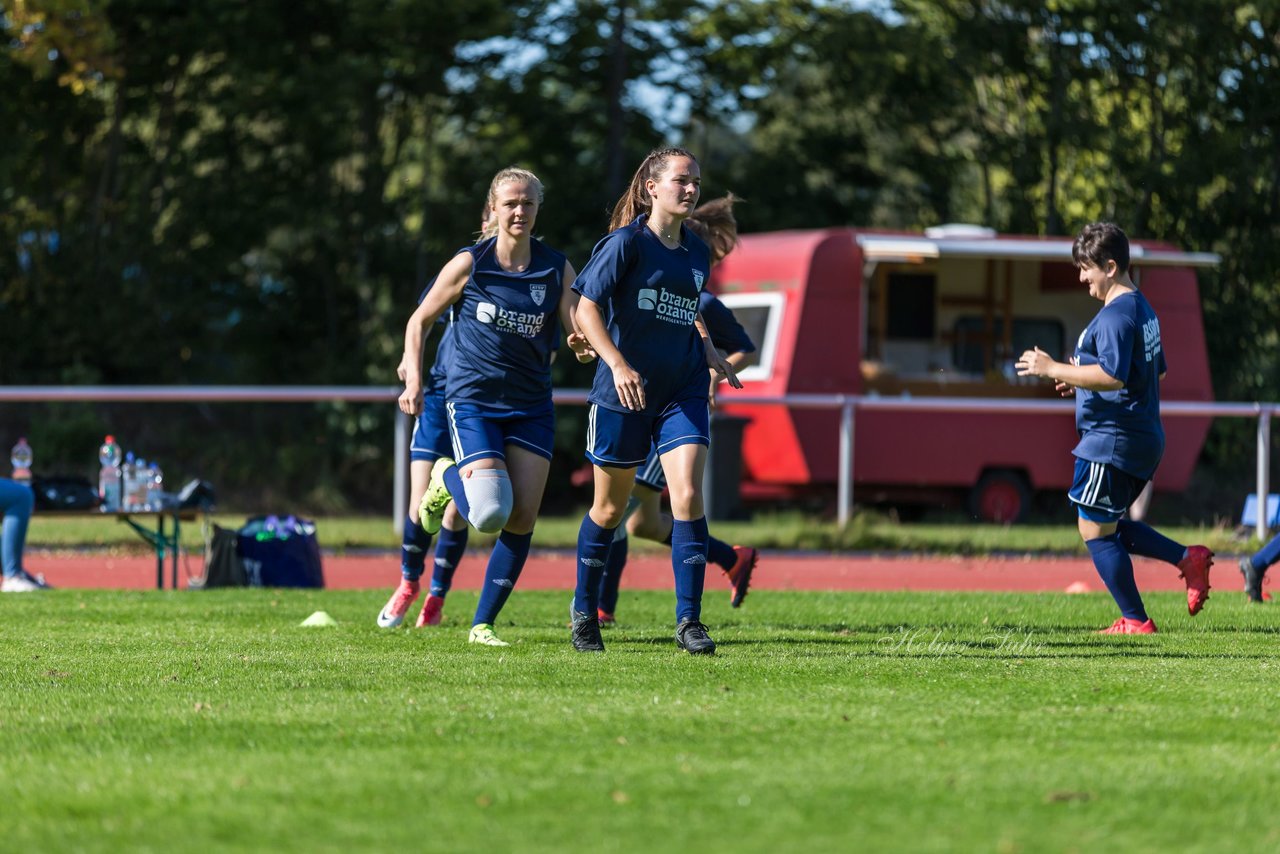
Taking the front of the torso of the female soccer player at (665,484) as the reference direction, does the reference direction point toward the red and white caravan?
no

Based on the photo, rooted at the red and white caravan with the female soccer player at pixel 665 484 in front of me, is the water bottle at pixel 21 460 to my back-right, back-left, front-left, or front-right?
front-right

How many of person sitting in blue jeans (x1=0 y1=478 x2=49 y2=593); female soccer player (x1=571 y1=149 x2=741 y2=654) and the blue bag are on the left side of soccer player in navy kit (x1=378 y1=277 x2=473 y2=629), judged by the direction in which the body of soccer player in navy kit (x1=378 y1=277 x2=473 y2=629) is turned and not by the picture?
1

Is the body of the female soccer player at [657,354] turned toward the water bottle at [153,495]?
no

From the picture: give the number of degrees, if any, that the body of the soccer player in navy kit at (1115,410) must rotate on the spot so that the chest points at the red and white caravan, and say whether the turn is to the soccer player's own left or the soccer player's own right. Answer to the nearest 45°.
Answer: approximately 90° to the soccer player's own right

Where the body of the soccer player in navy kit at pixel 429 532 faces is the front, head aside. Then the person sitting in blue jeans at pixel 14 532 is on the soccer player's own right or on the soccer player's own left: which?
on the soccer player's own right

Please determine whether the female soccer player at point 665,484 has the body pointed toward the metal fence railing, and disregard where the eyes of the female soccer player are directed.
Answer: no

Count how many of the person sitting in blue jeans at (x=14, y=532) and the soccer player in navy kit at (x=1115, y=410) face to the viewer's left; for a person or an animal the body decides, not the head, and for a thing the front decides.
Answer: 1

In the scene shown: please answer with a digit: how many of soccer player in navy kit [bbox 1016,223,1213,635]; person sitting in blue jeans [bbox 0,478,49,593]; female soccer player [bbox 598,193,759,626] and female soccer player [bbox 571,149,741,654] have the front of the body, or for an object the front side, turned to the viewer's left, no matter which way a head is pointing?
2

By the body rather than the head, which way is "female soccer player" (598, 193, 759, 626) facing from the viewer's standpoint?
to the viewer's left

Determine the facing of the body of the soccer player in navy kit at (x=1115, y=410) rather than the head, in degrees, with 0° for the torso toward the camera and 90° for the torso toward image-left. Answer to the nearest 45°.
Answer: approximately 90°

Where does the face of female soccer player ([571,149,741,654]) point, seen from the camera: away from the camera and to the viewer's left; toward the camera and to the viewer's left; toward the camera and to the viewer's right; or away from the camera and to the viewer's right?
toward the camera and to the viewer's right
